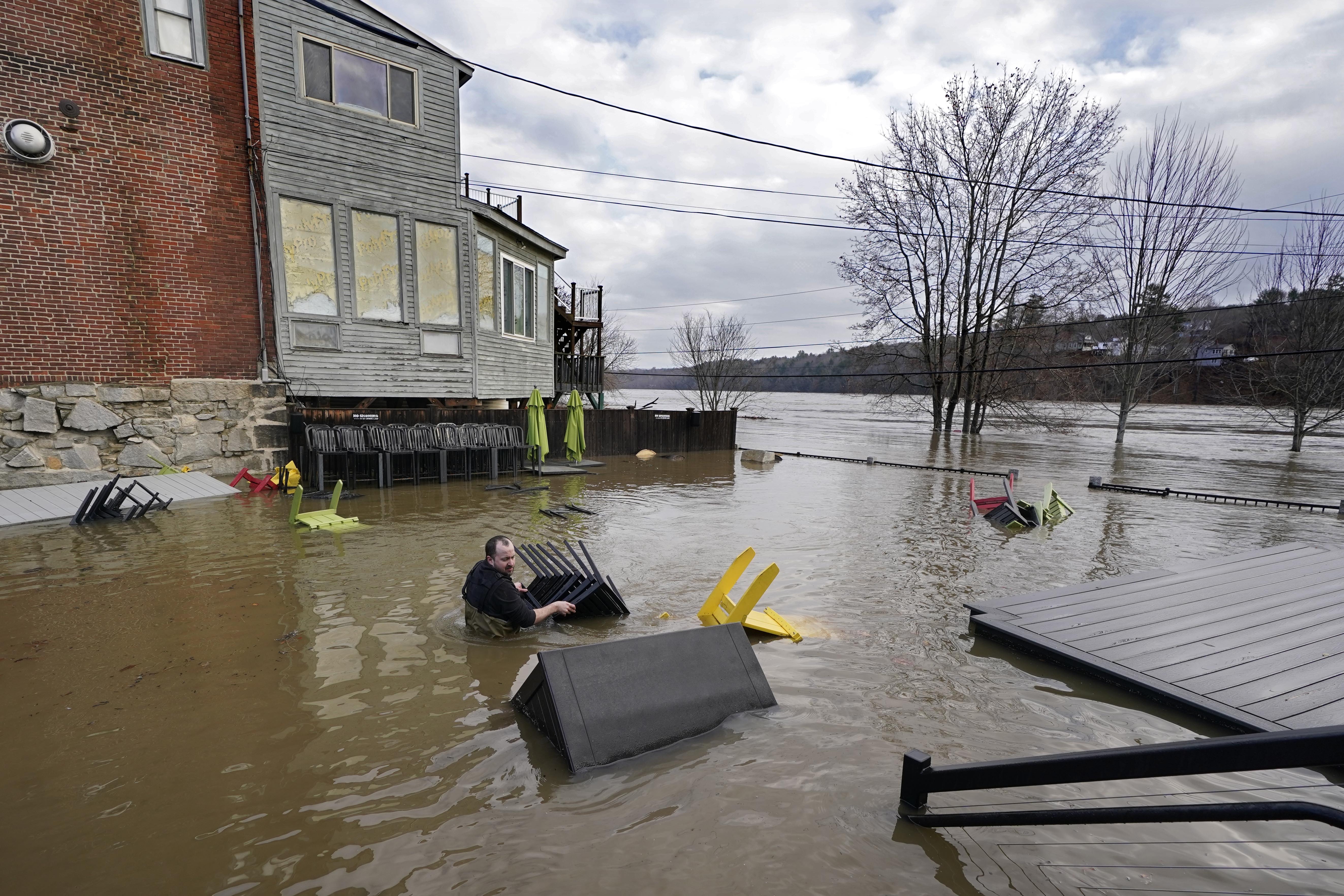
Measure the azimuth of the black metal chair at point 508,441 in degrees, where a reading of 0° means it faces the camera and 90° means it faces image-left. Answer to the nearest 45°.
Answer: approximately 0°

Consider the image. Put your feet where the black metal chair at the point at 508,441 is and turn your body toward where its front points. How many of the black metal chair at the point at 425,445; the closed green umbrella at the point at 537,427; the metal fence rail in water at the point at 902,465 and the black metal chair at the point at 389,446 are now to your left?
2

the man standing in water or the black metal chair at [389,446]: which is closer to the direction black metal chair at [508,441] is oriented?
the man standing in water

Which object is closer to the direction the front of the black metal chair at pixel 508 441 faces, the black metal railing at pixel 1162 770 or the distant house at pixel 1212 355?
the black metal railing

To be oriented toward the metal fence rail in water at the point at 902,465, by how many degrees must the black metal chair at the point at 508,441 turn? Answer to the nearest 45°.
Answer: approximately 90° to its left

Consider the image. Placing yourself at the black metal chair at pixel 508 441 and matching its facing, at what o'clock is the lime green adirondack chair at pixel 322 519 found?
The lime green adirondack chair is roughly at 1 o'clock from the black metal chair.

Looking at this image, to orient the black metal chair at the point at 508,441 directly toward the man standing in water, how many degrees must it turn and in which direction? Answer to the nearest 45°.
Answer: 0° — it already faces them

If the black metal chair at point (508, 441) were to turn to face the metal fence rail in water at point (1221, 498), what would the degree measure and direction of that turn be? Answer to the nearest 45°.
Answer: approximately 90° to its left

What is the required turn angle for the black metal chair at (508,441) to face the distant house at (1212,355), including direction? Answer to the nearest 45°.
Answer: approximately 90° to its left
